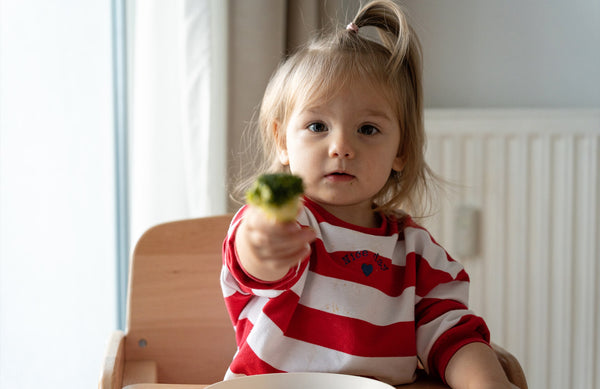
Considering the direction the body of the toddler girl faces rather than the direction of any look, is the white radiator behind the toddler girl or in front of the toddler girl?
behind

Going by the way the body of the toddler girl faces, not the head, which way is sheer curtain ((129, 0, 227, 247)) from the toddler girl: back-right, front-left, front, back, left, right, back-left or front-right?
back-right

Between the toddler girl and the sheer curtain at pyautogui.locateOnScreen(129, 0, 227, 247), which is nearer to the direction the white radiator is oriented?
the toddler girl

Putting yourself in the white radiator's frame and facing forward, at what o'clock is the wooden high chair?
The wooden high chair is roughly at 1 o'clock from the white radiator.

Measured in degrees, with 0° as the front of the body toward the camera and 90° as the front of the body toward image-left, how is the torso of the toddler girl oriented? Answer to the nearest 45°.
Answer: approximately 0°
